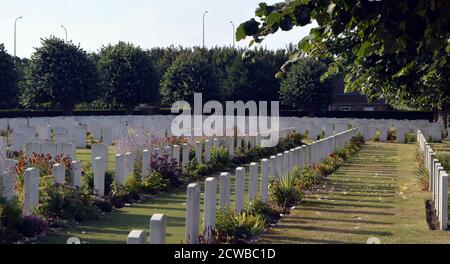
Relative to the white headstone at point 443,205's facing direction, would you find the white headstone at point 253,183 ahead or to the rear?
ahead

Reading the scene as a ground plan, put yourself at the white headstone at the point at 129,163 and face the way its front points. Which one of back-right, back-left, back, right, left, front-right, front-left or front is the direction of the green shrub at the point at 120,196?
front-right

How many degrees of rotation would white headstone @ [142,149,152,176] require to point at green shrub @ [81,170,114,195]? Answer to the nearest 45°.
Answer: approximately 90° to its right

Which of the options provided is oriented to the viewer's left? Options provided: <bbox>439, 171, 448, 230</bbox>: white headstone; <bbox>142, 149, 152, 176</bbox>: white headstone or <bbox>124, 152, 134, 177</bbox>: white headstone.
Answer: <bbox>439, 171, 448, 230</bbox>: white headstone

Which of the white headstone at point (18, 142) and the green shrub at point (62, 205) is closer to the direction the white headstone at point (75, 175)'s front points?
the green shrub

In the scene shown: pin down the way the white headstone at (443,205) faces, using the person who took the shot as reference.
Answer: facing to the left of the viewer

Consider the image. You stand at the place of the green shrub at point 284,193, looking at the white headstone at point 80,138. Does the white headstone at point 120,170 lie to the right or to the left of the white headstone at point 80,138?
left

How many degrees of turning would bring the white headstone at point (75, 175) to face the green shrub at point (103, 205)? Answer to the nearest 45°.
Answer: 0° — it already faces it

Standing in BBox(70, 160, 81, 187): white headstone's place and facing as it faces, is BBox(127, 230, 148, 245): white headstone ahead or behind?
ahead
